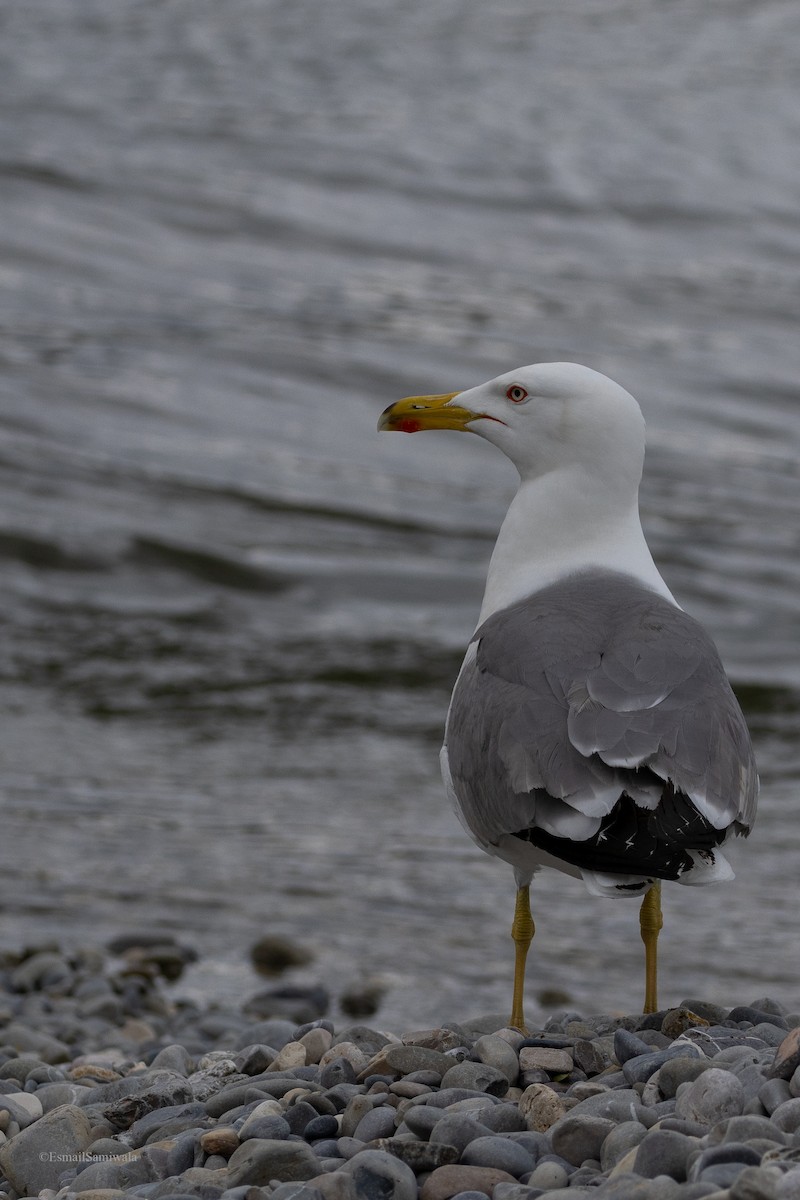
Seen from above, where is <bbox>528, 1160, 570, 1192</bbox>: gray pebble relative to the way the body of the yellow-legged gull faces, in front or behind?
behind

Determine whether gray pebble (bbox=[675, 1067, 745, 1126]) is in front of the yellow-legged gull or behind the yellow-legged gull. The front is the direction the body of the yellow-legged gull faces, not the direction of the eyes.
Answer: behind

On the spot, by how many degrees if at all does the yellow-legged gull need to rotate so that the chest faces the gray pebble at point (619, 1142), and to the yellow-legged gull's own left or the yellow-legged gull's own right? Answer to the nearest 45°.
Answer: approximately 135° to the yellow-legged gull's own left

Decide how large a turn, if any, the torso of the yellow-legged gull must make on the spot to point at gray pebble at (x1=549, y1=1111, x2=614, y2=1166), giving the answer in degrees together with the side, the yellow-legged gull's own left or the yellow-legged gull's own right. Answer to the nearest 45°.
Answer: approximately 135° to the yellow-legged gull's own left

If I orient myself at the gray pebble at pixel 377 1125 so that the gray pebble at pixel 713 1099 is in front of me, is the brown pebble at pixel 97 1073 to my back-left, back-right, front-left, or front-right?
back-left
